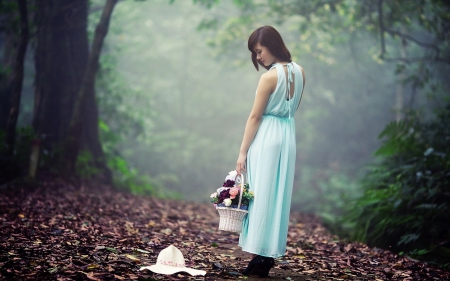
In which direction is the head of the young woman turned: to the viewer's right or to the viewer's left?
to the viewer's left

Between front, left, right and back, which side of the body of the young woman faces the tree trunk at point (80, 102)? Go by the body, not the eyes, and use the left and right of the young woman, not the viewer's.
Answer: front

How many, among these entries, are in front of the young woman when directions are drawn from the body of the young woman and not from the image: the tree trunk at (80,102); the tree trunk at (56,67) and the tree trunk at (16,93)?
3

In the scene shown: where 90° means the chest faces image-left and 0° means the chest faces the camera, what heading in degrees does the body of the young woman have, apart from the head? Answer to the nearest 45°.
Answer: approximately 135°

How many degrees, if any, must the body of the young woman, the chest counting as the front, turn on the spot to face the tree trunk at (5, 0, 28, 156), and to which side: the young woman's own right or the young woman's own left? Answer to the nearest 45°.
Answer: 0° — they already face it

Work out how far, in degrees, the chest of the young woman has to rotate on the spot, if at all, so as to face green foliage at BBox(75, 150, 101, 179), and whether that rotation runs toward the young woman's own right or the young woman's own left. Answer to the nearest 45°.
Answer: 0° — they already face it

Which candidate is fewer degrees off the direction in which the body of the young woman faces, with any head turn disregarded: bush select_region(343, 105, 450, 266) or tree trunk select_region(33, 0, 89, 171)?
the tree trunk

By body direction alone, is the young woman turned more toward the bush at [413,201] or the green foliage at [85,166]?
the green foliage

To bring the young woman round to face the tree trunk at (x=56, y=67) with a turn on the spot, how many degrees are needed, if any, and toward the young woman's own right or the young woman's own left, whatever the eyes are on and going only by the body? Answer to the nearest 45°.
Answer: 0° — they already face it

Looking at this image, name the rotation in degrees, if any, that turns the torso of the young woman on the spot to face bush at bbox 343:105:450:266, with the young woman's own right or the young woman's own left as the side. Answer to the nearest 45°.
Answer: approximately 90° to the young woman's own right
